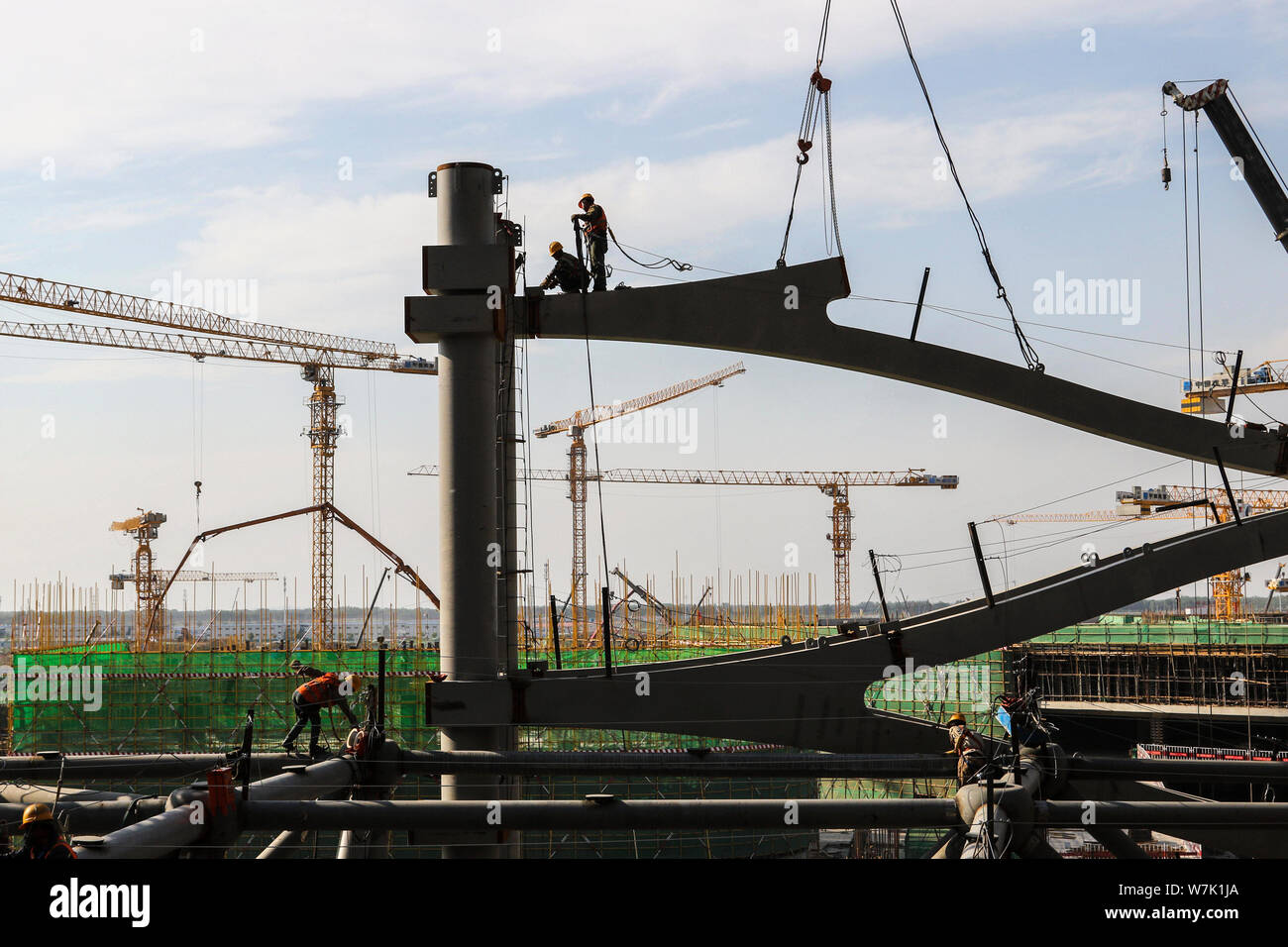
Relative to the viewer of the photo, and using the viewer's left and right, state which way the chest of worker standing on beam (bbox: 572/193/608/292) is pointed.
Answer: facing to the left of the viewer

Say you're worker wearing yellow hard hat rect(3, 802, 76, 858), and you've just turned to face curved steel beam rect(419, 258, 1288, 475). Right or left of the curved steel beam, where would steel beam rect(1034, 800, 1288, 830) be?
right

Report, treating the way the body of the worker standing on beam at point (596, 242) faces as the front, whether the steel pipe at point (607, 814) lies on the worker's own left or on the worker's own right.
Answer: on the worker's own left

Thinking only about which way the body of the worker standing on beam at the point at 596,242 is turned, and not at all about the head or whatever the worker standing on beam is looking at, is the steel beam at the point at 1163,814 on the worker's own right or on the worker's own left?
on the worker's own left
